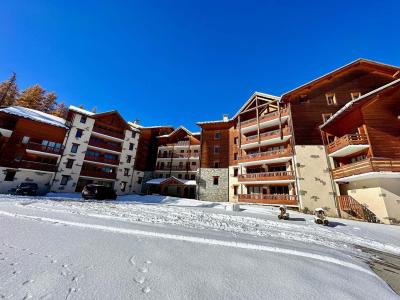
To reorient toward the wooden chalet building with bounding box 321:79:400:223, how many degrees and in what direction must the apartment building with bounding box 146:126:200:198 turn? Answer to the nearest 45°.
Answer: approximately 45° to its left

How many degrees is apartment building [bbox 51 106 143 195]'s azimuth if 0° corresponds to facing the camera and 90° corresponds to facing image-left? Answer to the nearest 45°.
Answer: approximately 0°

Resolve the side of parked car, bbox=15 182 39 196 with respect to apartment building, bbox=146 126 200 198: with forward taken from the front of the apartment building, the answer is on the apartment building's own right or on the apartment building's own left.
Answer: on the apartment building's own right

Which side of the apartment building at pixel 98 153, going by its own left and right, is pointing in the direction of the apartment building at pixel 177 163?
left

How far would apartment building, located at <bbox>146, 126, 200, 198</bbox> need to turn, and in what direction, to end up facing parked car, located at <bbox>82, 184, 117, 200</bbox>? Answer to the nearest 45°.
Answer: approximately 45° to its right

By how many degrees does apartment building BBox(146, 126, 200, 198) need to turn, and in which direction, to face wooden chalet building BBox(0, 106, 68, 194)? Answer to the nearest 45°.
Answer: approximately 90° to its right

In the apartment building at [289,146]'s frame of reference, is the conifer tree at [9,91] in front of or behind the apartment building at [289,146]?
in front

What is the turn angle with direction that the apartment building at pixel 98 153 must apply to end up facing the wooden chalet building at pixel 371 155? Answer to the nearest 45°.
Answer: approximately 45° to its left

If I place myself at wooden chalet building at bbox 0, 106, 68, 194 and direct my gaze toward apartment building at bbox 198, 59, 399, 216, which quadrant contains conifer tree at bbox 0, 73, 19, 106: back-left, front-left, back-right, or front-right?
back-left

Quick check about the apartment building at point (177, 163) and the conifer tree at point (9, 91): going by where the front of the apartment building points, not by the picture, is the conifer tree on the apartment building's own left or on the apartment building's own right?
on the apartment building's own right
